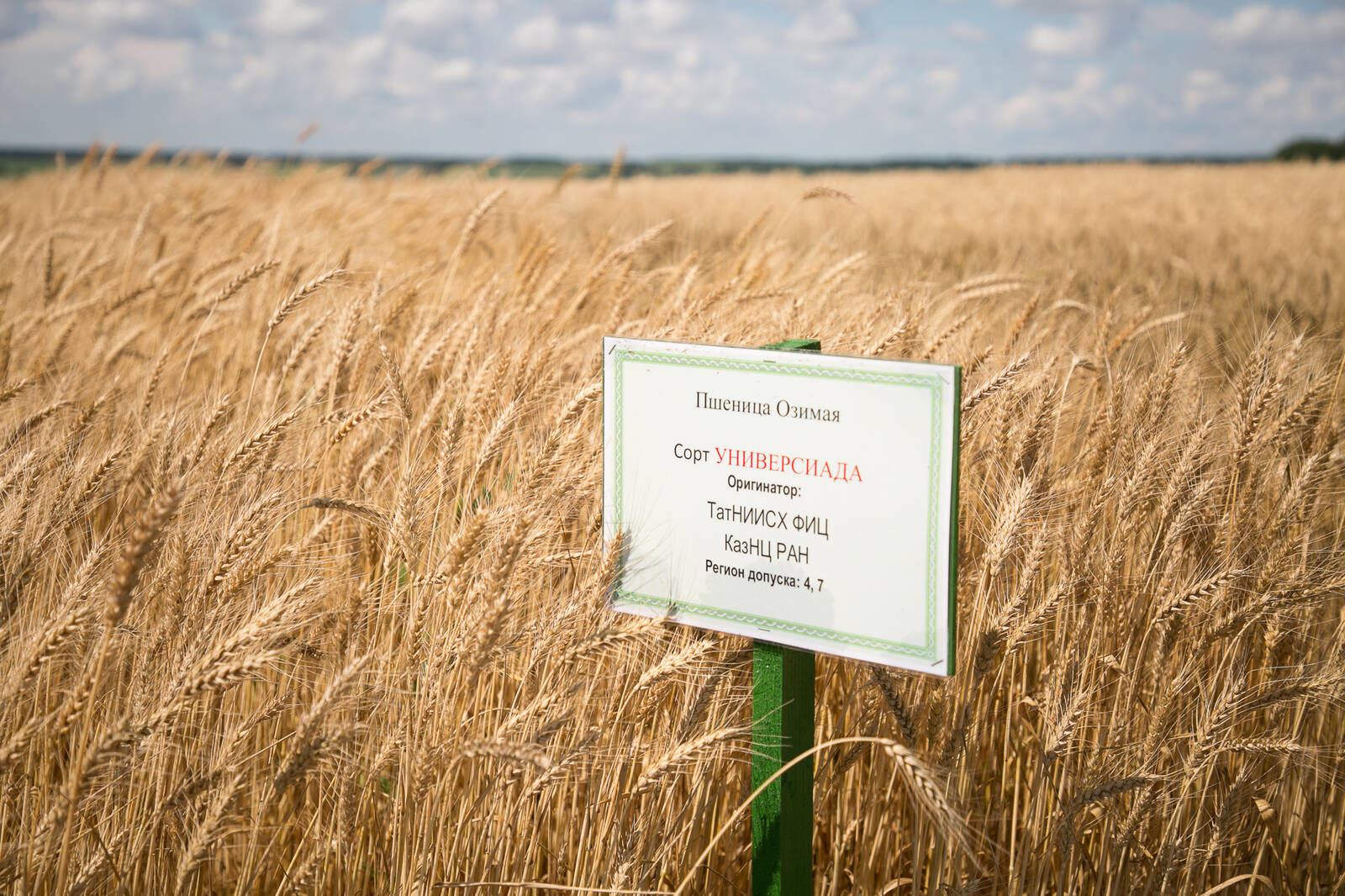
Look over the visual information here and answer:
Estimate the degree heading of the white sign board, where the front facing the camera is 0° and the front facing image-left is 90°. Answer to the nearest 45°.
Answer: approximately 45°
